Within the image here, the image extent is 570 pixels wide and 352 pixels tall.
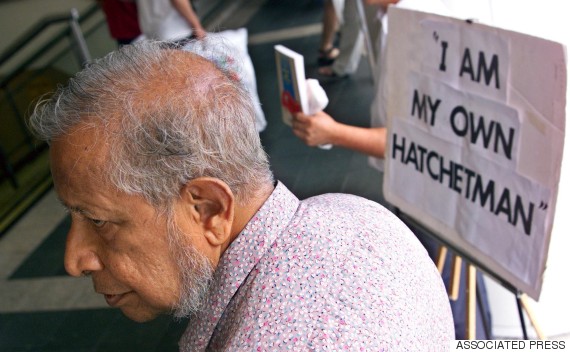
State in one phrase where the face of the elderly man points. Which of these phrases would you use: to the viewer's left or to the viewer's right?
to the viewer's left

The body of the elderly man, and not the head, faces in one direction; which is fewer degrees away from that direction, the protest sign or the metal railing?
the metal railing

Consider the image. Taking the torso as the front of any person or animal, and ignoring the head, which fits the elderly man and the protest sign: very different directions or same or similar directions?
same or similar directions

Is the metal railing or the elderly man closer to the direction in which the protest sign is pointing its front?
the elderly man

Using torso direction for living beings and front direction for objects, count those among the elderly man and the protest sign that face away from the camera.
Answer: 0

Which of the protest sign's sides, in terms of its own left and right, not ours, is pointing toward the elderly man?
front

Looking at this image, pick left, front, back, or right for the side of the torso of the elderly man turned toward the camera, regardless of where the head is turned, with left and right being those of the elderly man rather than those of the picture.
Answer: left

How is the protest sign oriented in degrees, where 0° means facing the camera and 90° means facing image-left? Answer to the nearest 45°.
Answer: approximately 45°

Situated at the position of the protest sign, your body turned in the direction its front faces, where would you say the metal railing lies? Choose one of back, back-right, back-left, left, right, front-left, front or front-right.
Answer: right
